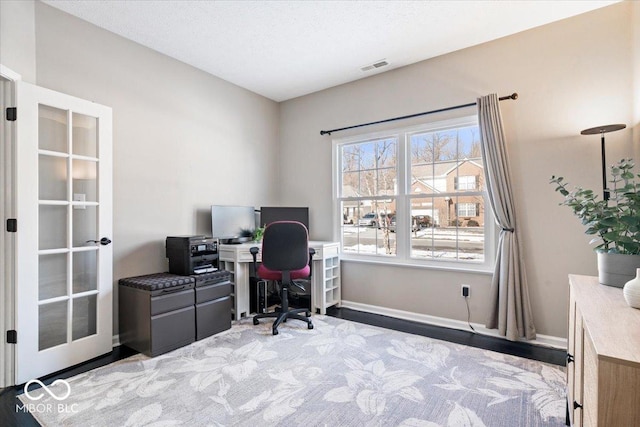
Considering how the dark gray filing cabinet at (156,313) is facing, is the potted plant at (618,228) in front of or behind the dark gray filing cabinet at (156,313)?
in front

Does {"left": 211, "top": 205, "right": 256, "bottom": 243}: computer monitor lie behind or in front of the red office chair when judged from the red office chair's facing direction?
in front

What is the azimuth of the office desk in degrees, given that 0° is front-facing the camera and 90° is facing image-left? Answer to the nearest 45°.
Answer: approximately 0°

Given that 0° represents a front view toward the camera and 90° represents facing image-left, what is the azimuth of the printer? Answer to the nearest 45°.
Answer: approximately 315°

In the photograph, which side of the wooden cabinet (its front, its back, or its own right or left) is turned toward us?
left

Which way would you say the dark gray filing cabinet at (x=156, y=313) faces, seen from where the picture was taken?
facing the viewer and to the right of the viewer

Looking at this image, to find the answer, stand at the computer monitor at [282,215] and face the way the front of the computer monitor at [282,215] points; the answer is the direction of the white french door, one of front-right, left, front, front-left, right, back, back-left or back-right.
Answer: front-right

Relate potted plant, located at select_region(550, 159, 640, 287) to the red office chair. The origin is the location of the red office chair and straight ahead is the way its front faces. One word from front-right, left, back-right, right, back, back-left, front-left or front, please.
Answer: back-right

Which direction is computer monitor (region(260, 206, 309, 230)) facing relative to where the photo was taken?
toward the camera

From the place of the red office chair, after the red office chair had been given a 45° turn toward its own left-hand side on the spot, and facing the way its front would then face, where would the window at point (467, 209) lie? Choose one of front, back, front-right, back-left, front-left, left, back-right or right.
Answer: back-right

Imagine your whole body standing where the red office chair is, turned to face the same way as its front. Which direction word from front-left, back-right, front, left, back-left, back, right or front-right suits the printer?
left

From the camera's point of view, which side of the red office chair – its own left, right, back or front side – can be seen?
back
